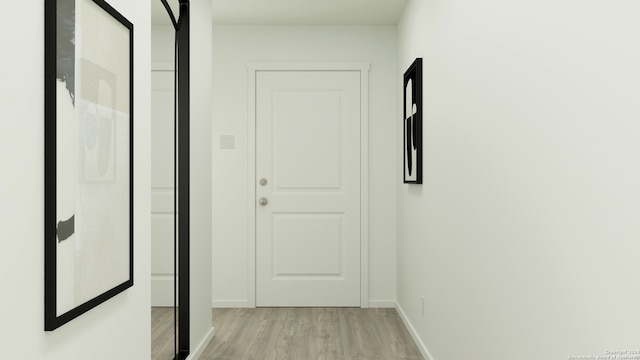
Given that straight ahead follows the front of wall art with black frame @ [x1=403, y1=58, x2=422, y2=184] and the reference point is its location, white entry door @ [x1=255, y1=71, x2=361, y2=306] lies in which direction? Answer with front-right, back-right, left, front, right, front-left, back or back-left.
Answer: front-right

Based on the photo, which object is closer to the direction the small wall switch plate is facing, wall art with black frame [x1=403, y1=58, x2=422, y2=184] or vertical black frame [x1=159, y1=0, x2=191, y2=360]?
the vertical black frame

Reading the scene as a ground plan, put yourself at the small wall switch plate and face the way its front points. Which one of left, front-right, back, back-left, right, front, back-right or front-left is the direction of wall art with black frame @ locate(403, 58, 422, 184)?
front-left

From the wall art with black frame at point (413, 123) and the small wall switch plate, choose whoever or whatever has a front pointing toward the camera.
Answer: the small wall switch plate

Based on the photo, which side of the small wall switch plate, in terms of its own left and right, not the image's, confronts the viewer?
front

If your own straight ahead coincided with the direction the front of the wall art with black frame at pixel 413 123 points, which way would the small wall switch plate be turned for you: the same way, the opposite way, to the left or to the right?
to the left

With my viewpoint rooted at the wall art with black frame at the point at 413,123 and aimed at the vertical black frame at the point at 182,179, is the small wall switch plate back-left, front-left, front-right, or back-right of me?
front-right

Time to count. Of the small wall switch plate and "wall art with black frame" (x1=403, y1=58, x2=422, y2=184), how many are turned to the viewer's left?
1

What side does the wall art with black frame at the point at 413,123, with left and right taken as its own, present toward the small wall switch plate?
front

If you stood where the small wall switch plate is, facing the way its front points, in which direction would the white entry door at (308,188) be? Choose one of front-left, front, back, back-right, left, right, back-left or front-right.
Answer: left

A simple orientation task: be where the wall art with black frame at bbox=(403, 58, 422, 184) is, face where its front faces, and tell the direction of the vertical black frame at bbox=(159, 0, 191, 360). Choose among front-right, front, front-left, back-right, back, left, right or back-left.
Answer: front-left

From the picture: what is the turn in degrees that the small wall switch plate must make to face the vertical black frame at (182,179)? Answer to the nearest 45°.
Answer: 0° — it already faces it

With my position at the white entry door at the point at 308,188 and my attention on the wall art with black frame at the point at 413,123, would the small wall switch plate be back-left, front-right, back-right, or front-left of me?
back-right

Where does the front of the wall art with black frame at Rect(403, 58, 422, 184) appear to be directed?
to the viewer's left
